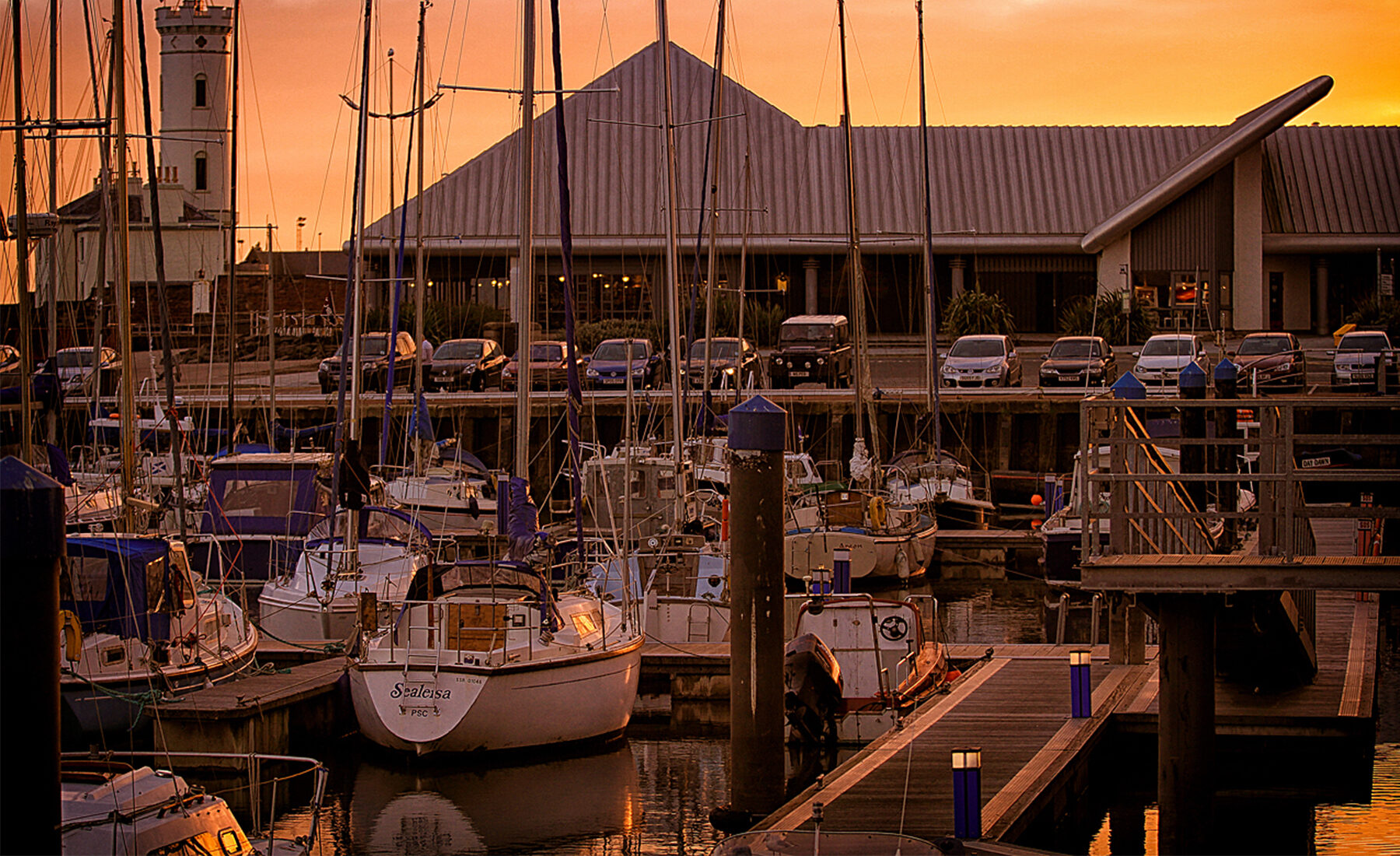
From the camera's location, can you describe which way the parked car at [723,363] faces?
facing the viewer and to the left of the viewer

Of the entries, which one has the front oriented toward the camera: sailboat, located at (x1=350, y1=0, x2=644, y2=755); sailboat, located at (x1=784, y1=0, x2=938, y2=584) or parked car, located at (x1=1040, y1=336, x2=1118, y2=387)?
the parked car

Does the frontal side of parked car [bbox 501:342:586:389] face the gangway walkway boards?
yes

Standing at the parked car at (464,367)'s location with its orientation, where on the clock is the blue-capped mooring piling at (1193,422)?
The blue-capped mooring piling is roughly at 10 o'clock from the parked car.

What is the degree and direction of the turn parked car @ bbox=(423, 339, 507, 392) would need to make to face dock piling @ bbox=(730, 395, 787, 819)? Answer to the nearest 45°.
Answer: approximately 45° to its left

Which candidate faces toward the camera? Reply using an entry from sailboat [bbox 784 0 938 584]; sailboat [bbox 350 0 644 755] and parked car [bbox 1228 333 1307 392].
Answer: the parked car

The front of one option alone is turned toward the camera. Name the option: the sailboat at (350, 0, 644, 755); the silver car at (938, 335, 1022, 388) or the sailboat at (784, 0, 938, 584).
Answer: the silver car

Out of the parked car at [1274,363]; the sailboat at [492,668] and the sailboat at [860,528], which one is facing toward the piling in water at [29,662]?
the parked car

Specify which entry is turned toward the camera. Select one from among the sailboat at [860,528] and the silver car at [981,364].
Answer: the silver car

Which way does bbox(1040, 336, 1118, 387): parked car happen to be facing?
toward the camera

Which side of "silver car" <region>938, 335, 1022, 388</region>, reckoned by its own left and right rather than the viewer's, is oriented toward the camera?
front

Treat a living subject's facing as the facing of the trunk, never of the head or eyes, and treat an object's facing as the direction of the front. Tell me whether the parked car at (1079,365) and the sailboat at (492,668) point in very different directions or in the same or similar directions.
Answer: very different directions

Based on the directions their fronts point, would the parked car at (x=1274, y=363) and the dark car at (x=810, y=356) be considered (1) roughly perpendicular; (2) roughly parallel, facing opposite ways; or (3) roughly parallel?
roughly parallel

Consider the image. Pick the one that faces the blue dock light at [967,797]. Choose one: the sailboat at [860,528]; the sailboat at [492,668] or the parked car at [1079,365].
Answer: the parked car

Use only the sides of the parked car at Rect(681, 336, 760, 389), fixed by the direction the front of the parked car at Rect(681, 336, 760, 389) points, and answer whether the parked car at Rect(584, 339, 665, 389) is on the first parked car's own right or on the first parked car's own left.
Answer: on the first parked car's own right

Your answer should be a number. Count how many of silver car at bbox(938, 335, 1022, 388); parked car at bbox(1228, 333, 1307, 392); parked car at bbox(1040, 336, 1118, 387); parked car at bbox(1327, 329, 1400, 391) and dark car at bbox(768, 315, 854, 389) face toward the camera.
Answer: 5

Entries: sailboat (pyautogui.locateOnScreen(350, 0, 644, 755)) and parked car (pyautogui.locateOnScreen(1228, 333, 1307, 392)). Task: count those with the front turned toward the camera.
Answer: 1

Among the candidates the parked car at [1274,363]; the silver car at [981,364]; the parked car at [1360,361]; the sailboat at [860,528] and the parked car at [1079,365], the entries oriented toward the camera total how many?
4

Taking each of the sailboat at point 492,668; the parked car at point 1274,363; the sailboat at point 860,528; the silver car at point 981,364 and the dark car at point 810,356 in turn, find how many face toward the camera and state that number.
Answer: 3

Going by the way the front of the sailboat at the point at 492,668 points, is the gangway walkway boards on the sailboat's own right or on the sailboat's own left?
on the sailboat's own right

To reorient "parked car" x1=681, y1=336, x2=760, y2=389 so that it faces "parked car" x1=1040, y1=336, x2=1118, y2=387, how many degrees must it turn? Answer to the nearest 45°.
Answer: approximately 135° to its left

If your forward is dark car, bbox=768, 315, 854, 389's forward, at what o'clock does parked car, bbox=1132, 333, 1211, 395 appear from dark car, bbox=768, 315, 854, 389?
The parked car is roughly at 10 o'clock from the dark car.
